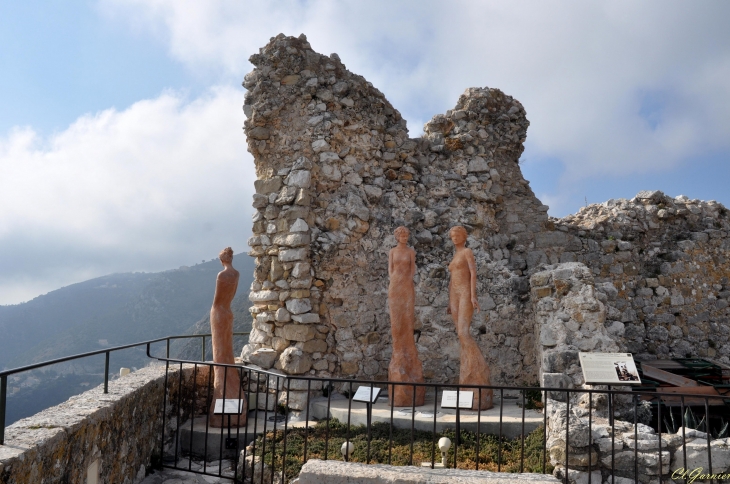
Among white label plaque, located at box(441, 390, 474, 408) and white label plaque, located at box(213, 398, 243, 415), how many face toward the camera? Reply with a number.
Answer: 2

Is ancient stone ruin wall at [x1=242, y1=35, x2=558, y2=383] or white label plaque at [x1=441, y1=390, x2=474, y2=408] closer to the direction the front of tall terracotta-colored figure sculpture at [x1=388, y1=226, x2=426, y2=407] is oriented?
the white label plaque

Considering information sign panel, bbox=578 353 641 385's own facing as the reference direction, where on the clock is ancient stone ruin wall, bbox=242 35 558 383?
The ancient stone ruin wall is roughly at 4 o'clock from the information sign panel.

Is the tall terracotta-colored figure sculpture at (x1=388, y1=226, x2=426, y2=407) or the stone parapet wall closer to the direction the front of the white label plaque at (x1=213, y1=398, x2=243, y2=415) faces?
the stone parapet wall

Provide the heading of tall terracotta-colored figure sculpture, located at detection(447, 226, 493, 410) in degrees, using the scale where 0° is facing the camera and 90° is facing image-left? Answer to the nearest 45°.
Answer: approximately 45°

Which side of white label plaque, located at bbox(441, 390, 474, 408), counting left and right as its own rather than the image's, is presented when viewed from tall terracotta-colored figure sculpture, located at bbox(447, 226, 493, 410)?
back

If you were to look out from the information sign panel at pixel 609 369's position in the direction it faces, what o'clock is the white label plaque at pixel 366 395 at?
The white label plaque is roughly at 2 o'clock from the information sign panel.

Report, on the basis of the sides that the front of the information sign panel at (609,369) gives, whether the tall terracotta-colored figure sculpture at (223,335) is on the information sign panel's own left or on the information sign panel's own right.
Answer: on the information sign panel's own right
